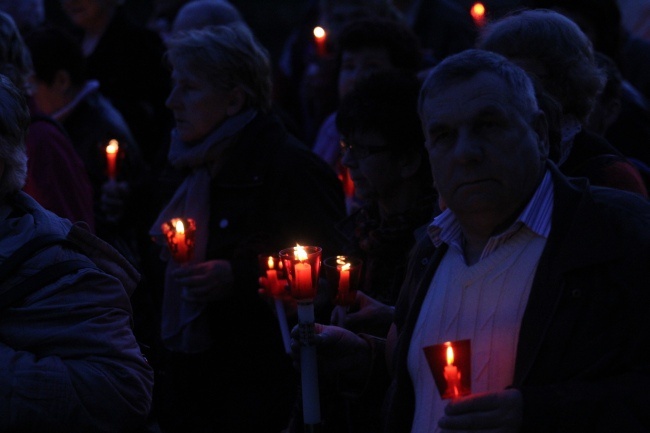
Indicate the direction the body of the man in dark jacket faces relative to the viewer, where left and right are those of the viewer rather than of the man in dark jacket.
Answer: facing the viewer and to the left of the viewer

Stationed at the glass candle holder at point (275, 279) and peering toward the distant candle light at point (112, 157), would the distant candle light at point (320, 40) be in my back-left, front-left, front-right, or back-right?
front-right

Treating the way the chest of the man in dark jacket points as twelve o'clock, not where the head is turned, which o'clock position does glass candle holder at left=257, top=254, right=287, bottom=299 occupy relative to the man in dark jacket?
The glass candle holder is roughly at 3 o'clock from the man in dark jacket.

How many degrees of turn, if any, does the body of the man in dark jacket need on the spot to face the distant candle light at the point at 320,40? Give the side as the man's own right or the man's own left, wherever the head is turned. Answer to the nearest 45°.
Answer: approximately 135° to the man's own right

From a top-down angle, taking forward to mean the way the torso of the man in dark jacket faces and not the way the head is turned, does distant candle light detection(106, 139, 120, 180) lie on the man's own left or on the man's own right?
on the man's own right
